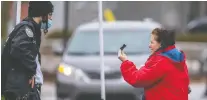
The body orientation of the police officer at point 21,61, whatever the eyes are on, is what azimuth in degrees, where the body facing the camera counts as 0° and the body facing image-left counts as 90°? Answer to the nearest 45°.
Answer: approximately 270°

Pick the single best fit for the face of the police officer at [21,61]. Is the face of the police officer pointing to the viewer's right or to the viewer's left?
to the viewer's right
